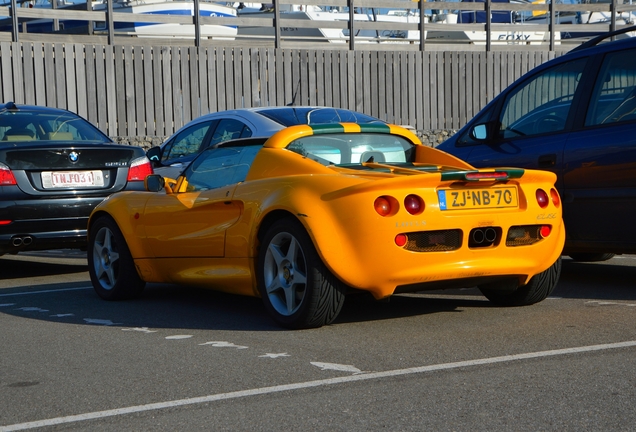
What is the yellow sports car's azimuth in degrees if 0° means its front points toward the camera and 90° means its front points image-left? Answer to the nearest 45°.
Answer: approximately 135°

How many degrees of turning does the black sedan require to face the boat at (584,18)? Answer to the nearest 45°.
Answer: approximately 90° to its right

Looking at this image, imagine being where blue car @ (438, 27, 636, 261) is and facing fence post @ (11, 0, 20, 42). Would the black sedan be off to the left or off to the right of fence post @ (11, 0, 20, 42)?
left

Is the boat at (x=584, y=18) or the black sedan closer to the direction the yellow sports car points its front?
the black sedan

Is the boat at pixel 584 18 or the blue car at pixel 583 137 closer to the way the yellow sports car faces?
the boat

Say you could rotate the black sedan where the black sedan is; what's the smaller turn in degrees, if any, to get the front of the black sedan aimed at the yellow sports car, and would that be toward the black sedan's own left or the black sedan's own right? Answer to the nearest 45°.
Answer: approximately 180°

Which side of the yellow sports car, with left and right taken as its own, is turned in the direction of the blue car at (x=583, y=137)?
right

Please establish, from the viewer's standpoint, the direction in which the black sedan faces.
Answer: facing away from the viewer and to the left of the viewer

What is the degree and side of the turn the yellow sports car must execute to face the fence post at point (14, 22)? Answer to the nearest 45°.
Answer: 0° — it already faces it

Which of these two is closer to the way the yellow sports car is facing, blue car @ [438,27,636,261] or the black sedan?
the black sedan
